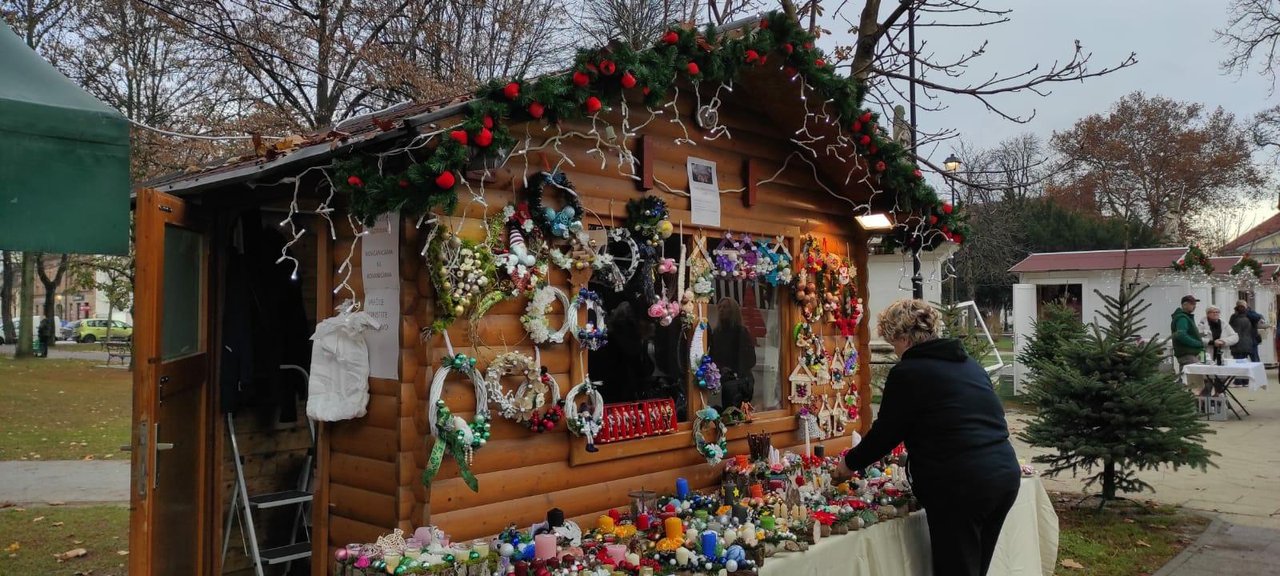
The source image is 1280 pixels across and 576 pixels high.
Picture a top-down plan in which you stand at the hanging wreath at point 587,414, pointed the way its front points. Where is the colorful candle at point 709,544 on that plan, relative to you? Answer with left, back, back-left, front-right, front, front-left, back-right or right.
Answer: front

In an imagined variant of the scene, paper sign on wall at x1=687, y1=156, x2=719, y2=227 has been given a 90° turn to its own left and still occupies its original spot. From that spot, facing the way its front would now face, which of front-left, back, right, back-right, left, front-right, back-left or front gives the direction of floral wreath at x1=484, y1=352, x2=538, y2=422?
back

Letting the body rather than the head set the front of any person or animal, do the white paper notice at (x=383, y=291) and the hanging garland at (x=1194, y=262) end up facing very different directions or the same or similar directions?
same or similar directions

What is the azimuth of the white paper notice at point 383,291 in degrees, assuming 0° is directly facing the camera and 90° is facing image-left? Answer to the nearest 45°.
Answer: approximately 45°

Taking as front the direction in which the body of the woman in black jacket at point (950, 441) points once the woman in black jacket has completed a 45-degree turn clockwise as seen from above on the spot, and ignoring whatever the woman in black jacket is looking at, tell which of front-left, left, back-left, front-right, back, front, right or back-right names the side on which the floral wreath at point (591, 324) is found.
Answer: left

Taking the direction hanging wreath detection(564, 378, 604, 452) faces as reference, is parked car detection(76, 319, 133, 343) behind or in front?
behind

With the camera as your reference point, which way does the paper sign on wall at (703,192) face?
facing the viewer and to the right of the viewer

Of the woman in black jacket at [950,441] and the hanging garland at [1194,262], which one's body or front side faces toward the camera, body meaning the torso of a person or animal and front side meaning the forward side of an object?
the hanging garland

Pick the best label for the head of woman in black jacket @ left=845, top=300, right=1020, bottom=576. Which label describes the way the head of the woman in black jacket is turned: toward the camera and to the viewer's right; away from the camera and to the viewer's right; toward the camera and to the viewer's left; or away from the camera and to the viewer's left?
away from the camera and to the viewer's left

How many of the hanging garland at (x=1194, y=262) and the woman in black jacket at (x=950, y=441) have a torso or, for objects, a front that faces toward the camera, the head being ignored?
1

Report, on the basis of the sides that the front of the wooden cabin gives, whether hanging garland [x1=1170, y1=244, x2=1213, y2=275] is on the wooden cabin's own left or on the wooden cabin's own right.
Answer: on the wooden cabin's own left

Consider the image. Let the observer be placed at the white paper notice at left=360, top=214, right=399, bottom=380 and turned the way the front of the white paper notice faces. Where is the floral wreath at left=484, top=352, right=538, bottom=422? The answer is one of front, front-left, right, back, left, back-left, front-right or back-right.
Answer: back-left

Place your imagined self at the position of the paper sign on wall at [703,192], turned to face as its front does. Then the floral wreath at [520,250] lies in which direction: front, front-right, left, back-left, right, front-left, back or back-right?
right

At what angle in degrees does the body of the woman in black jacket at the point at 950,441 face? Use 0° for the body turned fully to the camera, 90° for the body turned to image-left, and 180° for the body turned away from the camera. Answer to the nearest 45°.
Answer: approximately 135°

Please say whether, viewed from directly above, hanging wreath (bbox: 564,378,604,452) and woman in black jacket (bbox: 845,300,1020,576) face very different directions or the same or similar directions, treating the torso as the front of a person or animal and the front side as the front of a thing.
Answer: very different directions
